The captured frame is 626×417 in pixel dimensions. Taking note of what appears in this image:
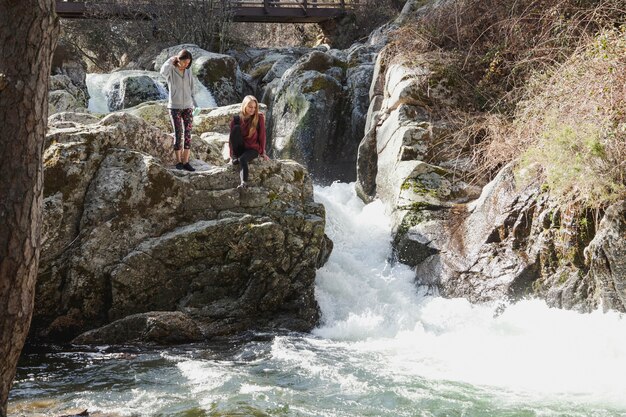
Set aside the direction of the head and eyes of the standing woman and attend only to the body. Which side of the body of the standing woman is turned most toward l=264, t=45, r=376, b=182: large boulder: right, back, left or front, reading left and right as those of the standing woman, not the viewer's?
left

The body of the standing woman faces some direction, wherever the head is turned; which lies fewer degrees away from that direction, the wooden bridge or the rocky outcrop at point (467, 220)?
the rocky outcrop

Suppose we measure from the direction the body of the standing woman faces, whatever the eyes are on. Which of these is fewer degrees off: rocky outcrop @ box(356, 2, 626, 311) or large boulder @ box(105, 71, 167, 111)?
the rocky outcrop

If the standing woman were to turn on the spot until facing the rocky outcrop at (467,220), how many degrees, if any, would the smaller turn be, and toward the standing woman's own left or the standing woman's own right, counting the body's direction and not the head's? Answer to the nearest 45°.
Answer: approximately 45° to the standing woman's own left

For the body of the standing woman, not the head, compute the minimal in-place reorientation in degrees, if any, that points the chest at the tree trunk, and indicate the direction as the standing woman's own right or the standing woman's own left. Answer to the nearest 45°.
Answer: approximately 45° to the standing woman's own right

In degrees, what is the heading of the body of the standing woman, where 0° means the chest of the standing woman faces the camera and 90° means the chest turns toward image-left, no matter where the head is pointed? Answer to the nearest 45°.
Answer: approximately 315°

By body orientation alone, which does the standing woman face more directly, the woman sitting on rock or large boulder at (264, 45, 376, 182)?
the woman sitting on rock

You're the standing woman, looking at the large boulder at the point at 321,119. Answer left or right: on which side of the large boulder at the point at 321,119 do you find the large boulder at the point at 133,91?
left

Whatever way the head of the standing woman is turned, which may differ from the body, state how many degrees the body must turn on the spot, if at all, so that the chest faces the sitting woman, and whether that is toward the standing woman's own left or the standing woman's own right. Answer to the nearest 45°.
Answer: approximately 45° to the standing woman's own left
